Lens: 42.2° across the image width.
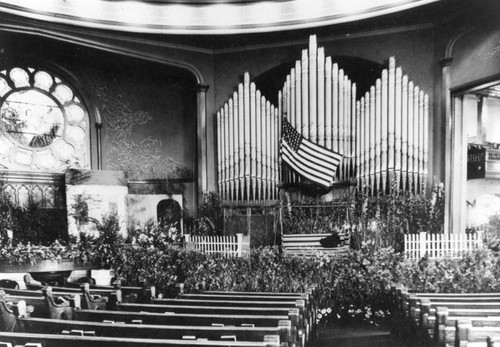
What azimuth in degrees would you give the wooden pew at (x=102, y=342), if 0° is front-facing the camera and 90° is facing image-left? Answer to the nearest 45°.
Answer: approximately 180°

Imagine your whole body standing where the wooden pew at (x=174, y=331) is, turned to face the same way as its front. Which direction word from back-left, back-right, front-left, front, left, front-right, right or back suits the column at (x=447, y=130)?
front-right

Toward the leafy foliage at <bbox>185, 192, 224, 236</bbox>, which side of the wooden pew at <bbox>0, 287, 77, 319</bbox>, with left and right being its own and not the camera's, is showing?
front

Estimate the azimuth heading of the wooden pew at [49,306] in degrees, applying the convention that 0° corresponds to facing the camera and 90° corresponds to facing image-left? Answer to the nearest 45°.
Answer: approximately 225°

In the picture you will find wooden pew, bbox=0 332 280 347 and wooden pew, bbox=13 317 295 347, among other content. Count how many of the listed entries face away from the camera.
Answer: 2

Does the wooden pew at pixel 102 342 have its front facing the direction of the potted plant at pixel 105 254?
yes

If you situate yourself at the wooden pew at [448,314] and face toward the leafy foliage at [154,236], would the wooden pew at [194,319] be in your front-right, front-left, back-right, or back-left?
front-left

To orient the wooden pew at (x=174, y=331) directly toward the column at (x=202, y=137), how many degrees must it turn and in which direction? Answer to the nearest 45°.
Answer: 0° — it already faces it

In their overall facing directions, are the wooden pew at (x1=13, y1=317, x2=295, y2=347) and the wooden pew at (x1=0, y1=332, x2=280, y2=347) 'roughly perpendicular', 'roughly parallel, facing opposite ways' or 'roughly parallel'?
roughly parallel

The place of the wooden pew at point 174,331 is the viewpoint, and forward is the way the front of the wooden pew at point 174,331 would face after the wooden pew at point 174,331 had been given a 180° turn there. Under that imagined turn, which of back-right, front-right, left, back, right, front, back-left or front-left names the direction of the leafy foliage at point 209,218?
back

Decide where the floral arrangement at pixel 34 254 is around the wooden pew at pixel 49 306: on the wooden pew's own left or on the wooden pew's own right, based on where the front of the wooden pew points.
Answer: on the wooden pew's own left

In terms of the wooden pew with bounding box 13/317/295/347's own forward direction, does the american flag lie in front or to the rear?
in front

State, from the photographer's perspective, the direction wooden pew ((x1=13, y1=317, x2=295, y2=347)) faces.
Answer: facing away from the viewer

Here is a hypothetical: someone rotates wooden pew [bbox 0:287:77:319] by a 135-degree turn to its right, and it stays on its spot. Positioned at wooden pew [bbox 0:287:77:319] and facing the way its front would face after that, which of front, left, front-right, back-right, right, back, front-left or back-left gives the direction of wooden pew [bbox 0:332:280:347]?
front

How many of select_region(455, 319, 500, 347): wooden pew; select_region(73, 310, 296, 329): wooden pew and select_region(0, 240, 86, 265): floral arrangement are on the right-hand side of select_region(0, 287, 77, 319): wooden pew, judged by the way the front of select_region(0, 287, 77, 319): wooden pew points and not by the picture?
2

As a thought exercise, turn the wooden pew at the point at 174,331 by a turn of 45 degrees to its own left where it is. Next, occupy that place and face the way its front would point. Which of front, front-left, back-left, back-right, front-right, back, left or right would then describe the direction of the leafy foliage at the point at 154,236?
front-right
